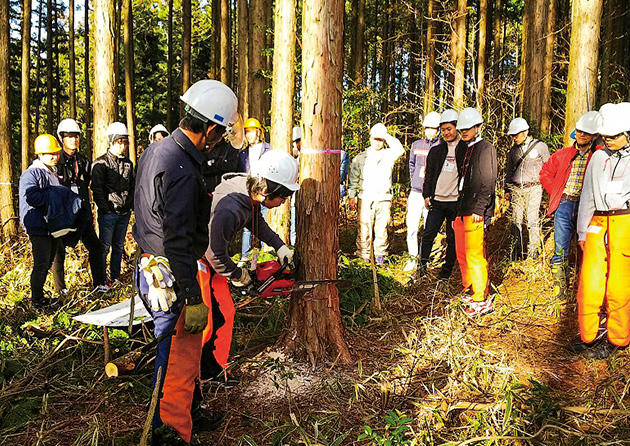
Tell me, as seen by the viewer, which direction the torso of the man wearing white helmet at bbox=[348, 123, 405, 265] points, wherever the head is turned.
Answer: toward the camera

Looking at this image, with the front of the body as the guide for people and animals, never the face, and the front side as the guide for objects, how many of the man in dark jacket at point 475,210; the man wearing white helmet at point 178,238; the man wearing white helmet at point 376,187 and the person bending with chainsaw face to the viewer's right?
2

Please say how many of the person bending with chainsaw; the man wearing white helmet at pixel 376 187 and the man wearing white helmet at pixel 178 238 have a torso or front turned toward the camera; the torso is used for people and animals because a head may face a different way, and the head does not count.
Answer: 1

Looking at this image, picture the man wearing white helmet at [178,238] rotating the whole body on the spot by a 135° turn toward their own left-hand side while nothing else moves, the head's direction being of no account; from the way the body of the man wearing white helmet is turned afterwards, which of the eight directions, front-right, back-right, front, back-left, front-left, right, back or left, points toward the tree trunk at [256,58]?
front-right

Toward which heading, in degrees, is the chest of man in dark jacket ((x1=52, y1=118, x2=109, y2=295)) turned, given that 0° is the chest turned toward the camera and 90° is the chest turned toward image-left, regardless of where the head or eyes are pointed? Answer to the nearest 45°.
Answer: approximately 315°

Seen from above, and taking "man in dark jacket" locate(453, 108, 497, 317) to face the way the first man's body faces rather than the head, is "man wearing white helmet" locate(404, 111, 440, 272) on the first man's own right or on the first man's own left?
on the first man's own right

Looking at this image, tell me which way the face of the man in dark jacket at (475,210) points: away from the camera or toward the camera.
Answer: toward the camera

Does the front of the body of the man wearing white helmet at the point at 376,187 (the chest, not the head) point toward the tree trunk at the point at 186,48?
no

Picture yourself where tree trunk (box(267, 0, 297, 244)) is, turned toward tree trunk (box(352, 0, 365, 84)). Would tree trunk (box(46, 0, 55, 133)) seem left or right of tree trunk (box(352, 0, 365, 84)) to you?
left

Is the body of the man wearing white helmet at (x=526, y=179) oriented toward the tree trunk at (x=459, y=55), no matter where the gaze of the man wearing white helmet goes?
no

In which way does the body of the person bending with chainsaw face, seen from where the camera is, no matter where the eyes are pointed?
to the viewer's right

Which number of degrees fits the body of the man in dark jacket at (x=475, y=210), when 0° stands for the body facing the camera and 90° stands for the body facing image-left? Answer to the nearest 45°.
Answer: approximately 45°

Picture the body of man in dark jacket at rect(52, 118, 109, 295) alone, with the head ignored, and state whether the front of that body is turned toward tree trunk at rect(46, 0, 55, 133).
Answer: no

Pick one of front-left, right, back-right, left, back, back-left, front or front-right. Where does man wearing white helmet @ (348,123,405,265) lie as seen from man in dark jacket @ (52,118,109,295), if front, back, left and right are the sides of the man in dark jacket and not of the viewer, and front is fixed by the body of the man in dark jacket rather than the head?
front-left

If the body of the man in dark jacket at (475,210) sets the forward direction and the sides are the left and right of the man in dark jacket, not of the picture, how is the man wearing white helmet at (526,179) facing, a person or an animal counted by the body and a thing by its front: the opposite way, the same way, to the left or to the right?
the same way

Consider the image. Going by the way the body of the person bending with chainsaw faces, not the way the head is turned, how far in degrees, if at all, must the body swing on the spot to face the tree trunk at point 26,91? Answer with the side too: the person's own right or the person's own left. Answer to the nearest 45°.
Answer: approximately 135° to the person's own left
